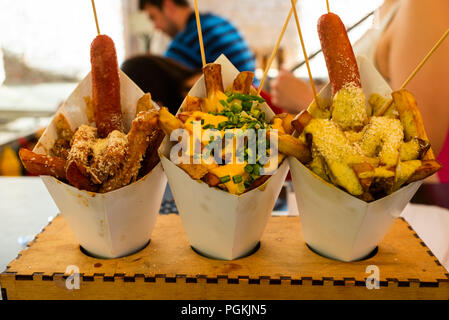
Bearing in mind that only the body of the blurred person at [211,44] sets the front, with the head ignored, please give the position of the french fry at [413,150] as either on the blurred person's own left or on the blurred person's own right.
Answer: on the blurred person's own left

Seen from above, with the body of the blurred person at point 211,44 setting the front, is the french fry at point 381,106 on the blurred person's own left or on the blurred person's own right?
on the blurred person's own left
